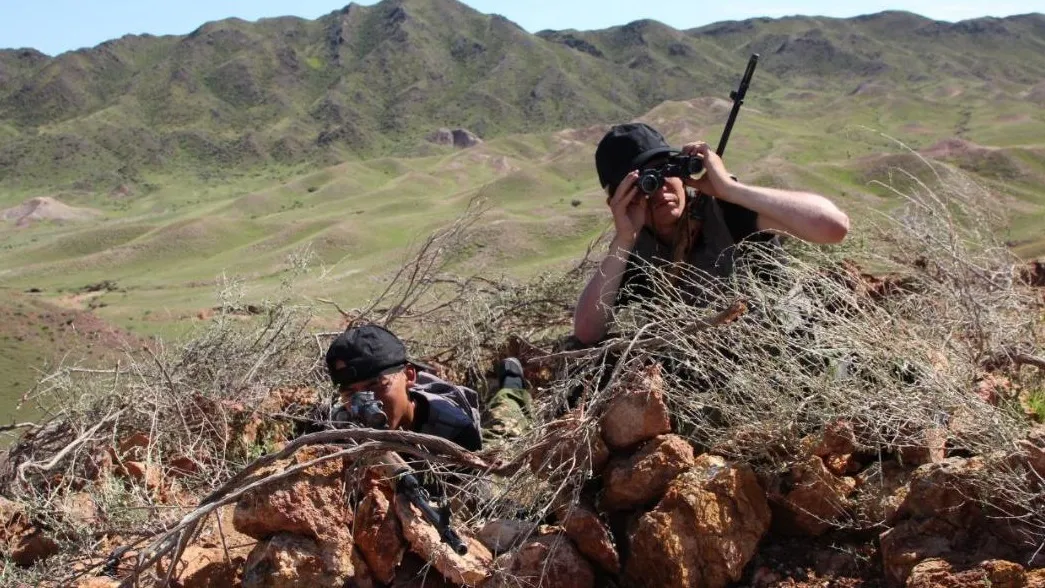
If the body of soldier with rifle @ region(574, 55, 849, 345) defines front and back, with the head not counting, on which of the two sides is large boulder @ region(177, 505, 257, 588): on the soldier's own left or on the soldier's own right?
on the soldier's own right

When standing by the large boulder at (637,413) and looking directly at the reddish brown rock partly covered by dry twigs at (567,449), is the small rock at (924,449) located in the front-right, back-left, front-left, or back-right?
back-left

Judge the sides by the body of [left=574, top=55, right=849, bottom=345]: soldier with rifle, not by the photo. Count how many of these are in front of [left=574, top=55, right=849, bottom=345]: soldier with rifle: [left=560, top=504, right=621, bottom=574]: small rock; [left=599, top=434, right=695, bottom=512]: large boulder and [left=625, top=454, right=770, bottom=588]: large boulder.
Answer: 3

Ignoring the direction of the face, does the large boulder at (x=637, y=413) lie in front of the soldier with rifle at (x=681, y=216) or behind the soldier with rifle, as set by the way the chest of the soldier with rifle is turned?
in front

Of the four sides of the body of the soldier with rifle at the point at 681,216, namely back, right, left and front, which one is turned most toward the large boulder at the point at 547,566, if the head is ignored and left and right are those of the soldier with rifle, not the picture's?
front

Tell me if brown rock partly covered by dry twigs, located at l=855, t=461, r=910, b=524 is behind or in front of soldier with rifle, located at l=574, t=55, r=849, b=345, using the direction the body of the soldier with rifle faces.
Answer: in front

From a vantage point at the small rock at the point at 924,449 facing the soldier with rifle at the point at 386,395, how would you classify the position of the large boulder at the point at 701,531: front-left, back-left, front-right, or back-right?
front-left

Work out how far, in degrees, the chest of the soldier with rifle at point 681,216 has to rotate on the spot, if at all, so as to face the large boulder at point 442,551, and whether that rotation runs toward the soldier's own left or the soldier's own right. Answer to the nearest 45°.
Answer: approximately 45° to the soldier's own right

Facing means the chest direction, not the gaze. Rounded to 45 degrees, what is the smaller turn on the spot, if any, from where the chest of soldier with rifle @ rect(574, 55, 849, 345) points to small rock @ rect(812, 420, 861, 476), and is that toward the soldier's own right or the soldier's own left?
approximately 45° to the soldier's own left

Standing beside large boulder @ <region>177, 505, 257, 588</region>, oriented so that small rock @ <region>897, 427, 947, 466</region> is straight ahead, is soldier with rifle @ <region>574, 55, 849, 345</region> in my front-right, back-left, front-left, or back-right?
front-left

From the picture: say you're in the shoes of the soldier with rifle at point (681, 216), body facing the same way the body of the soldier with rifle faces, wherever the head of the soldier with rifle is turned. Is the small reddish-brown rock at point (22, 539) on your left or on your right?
on your right

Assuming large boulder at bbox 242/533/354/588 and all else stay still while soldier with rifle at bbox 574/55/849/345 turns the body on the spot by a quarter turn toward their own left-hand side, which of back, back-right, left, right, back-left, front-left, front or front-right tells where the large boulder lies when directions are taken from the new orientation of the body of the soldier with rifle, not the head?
back-right

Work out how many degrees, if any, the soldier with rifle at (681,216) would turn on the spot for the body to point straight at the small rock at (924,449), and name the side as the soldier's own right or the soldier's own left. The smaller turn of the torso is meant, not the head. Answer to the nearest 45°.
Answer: approximately 45° to the soldier's own left

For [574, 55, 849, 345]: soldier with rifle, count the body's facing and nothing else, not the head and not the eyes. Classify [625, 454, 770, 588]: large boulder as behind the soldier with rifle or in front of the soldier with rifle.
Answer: in front

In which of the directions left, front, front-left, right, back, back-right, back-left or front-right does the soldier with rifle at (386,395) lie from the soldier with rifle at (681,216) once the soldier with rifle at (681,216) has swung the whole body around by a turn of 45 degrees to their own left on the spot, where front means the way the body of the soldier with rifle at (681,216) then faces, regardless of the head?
right

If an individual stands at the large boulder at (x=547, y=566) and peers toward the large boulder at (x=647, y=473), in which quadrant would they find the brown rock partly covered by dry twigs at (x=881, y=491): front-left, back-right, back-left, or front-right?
front-right

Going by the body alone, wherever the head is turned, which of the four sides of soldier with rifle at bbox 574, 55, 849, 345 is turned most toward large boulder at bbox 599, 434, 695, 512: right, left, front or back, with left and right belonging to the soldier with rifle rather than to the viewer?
front

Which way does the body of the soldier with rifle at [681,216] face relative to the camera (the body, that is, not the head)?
toward the camera
